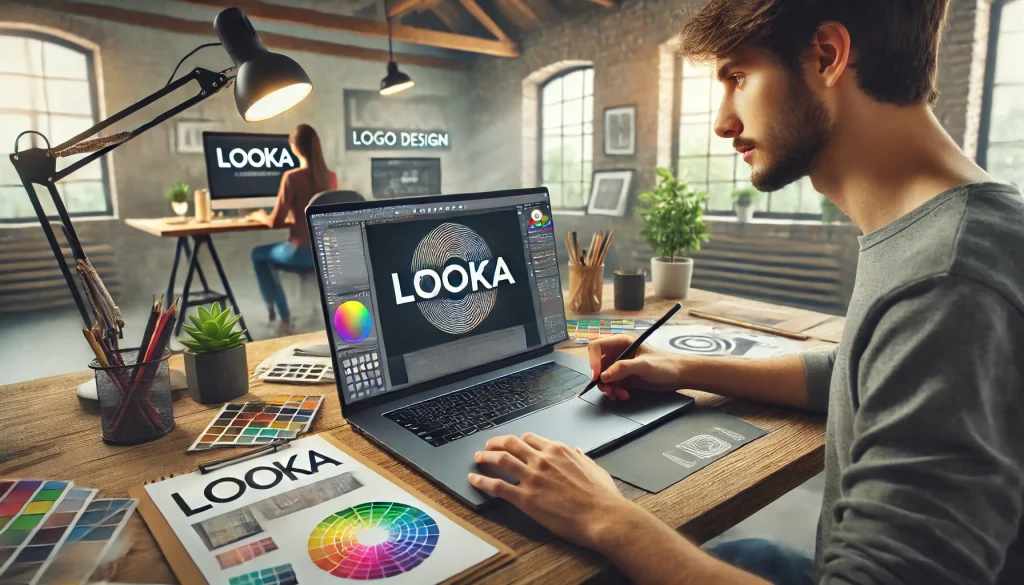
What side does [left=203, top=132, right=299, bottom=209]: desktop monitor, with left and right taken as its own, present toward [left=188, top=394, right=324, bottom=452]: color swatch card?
front

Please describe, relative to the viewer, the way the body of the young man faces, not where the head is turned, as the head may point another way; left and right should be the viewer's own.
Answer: facing to the left of the viewer

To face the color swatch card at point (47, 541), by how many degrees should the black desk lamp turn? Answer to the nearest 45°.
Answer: approximately 90° to its right

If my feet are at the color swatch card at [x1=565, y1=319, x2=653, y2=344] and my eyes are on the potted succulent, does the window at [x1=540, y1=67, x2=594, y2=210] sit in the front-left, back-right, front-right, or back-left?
back-right

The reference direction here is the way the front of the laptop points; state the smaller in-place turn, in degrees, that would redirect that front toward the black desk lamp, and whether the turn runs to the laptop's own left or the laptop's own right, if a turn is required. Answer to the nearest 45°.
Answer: approximately 135° to the laptop's own right

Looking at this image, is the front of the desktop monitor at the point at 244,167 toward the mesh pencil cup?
yes

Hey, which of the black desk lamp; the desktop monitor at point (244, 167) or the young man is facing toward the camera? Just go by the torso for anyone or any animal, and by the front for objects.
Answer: the desktop monitor

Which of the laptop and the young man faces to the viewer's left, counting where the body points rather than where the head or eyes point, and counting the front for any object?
the young man

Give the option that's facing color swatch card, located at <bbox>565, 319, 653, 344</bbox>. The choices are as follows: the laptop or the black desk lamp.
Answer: the black desk lamp

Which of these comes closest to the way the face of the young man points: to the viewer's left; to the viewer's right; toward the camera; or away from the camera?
to the viewer's left

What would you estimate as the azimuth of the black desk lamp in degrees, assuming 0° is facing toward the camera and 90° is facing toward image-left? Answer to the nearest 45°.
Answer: approximately 270°
